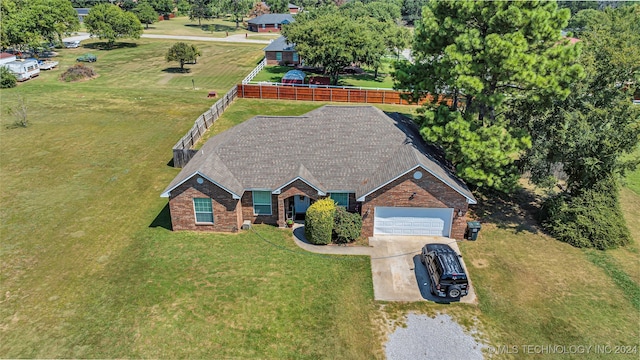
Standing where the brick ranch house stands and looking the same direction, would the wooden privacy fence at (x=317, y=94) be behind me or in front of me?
behind

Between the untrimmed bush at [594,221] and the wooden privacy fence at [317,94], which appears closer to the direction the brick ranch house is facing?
the untrimmed bush

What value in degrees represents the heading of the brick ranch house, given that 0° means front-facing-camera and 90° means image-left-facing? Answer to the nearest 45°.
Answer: approximately 0°

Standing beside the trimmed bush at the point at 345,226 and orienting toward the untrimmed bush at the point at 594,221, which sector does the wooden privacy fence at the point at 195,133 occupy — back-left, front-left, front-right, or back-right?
back-left

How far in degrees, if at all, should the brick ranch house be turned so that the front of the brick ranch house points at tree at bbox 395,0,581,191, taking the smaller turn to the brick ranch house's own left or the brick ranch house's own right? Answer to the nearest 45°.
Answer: approximately 90° to the brick ranch house's own left

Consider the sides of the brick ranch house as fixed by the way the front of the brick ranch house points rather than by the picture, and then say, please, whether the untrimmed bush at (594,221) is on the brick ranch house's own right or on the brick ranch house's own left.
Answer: on the brick ranch house's own left

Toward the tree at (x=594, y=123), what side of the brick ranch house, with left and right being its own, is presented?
left

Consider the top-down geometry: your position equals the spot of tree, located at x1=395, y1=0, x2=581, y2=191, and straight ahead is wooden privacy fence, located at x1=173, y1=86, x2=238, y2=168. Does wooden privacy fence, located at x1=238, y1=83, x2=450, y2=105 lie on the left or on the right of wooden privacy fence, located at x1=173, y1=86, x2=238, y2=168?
right
